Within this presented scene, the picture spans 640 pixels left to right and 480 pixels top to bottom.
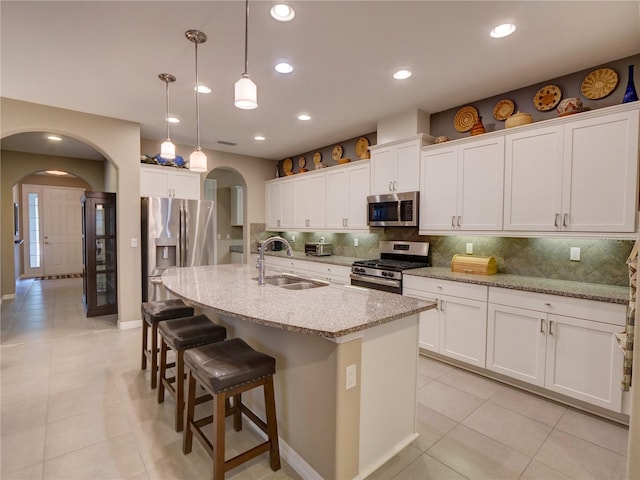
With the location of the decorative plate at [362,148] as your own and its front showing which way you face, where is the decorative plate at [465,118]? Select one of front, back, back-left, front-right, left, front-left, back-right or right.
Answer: left

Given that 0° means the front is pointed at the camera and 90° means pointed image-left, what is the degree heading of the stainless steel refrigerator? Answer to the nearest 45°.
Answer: approximately 315°

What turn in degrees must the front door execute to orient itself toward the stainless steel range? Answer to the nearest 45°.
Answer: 0° — it already faces it

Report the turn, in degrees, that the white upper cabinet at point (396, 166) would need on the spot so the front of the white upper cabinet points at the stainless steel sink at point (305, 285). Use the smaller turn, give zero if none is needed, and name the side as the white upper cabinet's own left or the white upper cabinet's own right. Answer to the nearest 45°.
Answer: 0° — it already faces it
